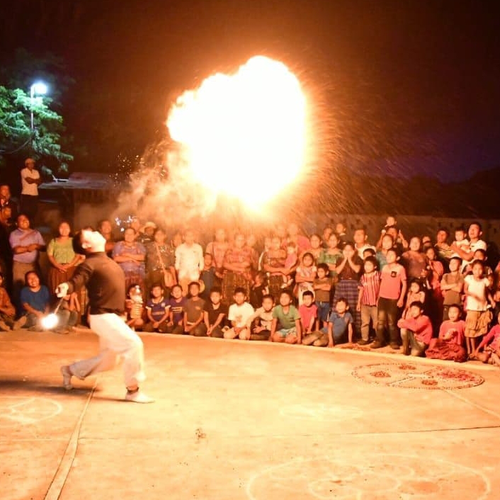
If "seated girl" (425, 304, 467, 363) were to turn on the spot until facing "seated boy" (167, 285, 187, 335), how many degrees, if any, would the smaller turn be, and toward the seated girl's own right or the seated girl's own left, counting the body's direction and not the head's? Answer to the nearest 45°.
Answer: approximately 45° to the seated girl's own right

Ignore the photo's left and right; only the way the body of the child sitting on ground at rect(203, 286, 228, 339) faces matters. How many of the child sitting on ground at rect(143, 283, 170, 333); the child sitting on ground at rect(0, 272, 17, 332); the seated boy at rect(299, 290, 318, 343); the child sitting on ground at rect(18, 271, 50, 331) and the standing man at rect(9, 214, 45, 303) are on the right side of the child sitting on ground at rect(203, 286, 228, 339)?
4

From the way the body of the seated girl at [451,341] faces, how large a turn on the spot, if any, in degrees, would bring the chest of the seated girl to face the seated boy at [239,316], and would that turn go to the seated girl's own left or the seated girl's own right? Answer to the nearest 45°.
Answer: approximately 45° to the seated girl's own right

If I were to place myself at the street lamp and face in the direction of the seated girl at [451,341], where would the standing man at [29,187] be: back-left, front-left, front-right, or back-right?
front-right

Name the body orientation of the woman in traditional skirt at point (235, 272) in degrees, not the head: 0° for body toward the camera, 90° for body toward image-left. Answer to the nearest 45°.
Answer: approximately 0°

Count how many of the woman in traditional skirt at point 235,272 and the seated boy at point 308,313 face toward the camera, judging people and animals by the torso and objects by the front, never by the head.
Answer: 2

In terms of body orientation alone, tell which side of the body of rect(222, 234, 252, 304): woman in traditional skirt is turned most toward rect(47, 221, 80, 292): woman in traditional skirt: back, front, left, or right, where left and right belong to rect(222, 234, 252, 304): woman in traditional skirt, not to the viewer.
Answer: right

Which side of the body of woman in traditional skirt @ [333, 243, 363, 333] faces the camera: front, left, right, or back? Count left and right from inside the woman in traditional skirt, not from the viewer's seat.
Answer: front

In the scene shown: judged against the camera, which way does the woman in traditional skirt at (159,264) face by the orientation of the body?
toward the camera

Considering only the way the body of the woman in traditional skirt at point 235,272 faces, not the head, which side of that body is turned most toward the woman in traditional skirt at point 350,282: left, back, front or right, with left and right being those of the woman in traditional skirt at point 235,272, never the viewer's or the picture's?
left

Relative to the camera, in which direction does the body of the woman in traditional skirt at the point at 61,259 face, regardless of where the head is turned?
toward the camera

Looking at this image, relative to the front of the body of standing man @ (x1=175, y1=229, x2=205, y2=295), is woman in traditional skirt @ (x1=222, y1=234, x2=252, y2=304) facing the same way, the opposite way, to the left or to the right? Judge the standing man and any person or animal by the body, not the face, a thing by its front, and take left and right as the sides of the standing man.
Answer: the same way

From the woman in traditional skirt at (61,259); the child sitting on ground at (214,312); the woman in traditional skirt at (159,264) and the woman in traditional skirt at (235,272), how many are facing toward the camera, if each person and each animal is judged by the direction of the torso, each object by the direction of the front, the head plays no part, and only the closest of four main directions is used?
4
